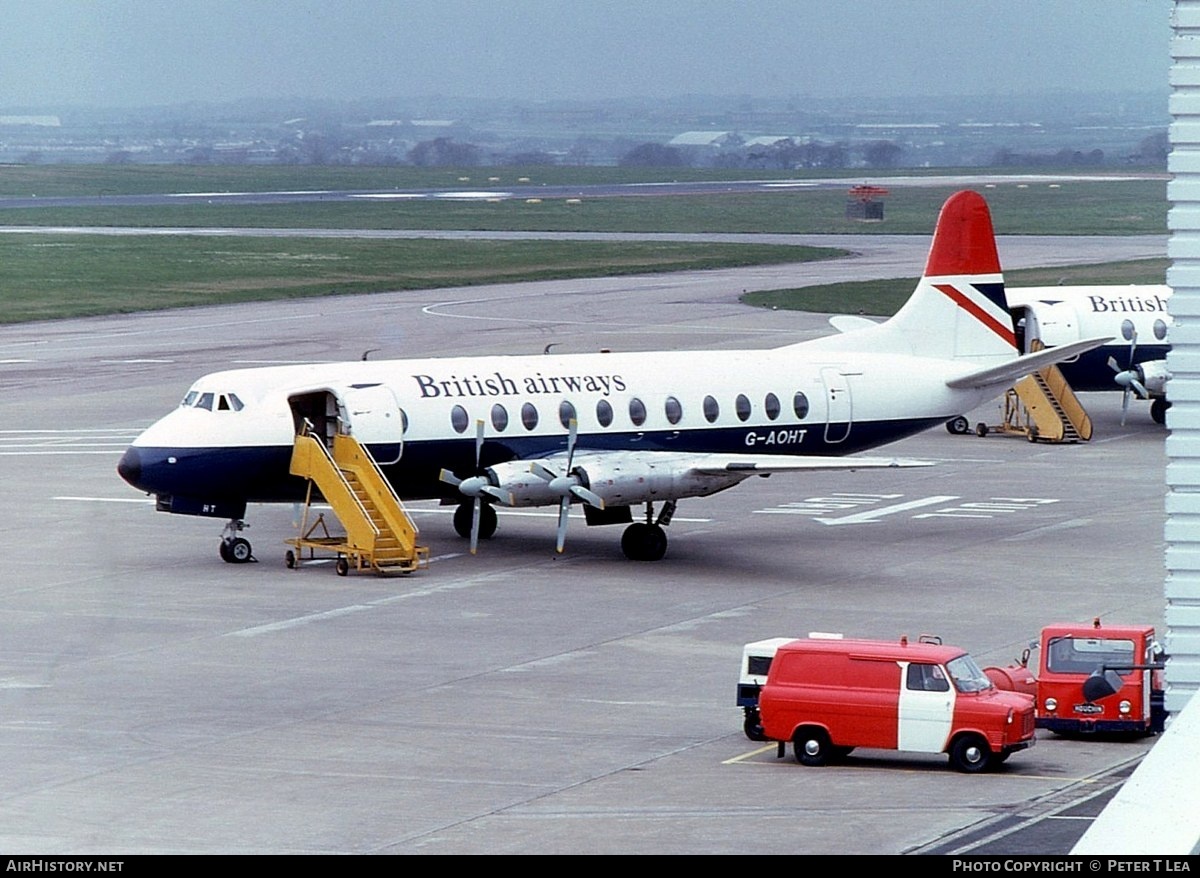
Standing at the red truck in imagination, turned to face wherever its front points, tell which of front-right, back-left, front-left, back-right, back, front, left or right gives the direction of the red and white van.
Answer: front-right

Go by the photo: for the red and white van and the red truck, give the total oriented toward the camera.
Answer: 1

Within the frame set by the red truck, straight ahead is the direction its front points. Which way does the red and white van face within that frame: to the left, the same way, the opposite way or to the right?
to the left

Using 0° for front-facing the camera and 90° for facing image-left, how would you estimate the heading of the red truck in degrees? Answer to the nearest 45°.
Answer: approximately 0°

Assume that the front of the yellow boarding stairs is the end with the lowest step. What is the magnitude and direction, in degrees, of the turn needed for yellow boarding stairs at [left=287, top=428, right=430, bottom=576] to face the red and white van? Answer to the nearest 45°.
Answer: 0° — it already faces it

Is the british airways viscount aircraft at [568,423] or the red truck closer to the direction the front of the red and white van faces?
the red truck

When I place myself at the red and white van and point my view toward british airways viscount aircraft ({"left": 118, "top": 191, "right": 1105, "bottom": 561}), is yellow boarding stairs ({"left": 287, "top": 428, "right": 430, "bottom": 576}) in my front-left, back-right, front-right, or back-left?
front-left

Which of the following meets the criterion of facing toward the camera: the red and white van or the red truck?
the red truck

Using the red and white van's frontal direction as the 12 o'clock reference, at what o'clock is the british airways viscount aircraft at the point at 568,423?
The british airways viscount aircraft is roughly at 8 o'clock from the red and white van.

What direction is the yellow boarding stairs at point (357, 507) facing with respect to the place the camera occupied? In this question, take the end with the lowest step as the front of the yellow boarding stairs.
facing the viewer and to the right of the viewer

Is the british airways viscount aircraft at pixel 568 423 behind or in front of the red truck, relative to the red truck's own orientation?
behind

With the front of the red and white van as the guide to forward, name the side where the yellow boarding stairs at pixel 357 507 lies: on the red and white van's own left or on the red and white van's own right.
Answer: on the red and white van's own left

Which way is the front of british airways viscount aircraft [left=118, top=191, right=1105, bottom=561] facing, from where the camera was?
facing the viewer and to the left of the viewer

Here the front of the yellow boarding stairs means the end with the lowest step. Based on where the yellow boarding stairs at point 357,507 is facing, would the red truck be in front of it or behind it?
in front

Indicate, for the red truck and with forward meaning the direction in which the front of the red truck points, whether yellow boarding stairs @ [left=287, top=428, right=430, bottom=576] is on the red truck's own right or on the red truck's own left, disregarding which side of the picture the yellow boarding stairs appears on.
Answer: on the red truck's own right

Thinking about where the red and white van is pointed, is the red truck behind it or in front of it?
in front

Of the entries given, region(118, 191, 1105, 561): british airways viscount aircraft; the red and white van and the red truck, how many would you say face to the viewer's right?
1

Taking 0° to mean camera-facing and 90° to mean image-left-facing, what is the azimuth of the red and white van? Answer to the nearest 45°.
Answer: approximately 270°
